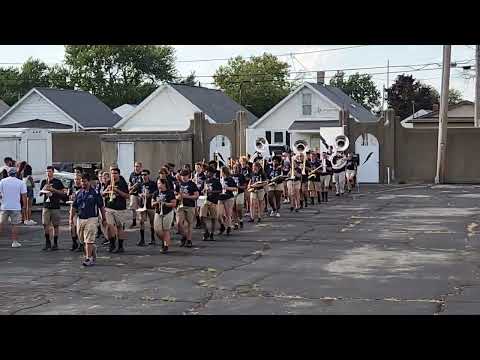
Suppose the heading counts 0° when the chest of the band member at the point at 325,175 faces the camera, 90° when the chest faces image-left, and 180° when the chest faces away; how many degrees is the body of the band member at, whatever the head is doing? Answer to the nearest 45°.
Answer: approximately 45°

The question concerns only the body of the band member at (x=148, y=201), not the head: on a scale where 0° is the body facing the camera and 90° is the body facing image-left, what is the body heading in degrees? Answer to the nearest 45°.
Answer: approximately 45°

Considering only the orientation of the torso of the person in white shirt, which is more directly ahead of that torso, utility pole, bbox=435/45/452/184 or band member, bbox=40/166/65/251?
the utility pole

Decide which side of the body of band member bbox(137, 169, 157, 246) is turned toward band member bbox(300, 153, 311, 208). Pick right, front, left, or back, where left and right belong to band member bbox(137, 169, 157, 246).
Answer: back

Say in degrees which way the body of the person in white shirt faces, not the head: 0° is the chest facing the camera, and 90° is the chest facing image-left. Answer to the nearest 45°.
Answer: approximately 180°

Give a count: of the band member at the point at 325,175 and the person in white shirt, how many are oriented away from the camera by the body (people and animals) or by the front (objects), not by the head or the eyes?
1
